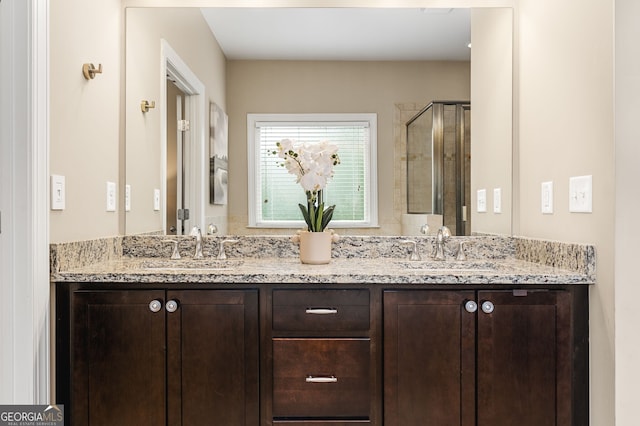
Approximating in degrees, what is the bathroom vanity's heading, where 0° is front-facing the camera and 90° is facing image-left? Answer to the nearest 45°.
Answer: approximately 0°

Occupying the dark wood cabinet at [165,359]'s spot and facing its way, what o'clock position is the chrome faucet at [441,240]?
The chrome faucet is roughly at 9 o'clock from the dark wood cabinet.

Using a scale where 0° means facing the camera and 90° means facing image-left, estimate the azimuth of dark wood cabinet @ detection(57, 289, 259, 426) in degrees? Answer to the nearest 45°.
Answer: approximately 0°

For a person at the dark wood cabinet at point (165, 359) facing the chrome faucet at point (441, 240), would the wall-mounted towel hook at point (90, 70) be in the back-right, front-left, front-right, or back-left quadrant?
back-left
